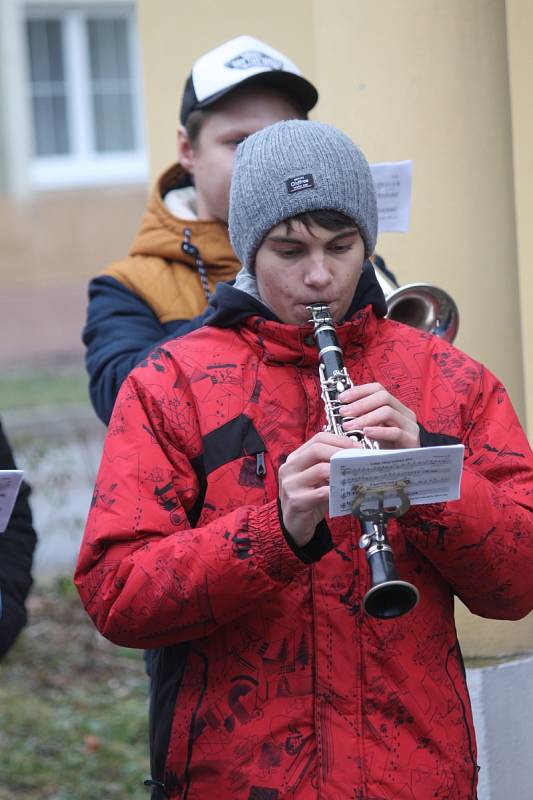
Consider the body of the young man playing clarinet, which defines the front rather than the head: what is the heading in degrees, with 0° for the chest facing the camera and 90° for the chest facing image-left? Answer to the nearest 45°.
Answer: approximately 0°
